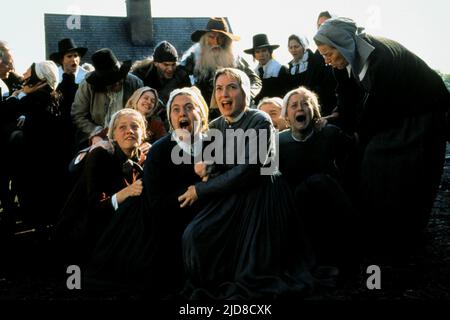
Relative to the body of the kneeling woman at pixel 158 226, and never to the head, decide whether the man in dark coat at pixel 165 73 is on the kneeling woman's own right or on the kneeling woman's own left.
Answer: on the kneeling woman's own left

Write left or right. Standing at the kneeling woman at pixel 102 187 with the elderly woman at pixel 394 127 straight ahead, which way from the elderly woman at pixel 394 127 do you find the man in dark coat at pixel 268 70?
left

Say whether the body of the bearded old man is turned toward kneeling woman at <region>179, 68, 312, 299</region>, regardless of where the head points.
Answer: yes

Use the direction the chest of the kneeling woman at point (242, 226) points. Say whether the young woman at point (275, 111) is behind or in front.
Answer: behind

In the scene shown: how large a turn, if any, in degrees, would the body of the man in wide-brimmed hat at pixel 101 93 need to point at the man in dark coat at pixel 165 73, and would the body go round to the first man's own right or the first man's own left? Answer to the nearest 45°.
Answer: approximately 45° to the first man's own left

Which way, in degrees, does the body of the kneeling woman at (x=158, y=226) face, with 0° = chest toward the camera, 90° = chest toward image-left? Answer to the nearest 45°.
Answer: approximately 315°

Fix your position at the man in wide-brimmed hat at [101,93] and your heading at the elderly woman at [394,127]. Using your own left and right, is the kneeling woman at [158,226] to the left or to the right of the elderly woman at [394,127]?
right

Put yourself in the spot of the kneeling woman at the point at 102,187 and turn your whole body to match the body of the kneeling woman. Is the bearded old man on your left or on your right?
on your left

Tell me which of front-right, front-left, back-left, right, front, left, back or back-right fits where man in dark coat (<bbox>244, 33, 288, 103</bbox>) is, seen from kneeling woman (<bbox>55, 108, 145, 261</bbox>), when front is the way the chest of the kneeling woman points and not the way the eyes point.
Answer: left

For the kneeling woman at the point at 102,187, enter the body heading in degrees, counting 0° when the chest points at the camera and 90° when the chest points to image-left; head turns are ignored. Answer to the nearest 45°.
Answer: approximately 315°
